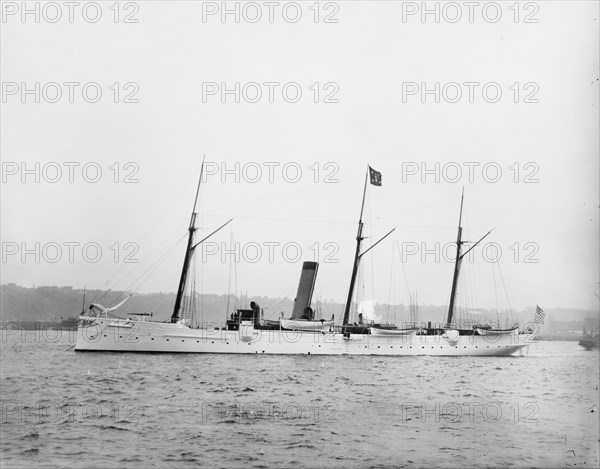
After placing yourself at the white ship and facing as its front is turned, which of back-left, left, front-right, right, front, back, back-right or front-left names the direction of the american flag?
back

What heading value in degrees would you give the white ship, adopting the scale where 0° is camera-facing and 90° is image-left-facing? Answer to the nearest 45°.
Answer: approximately 90°
